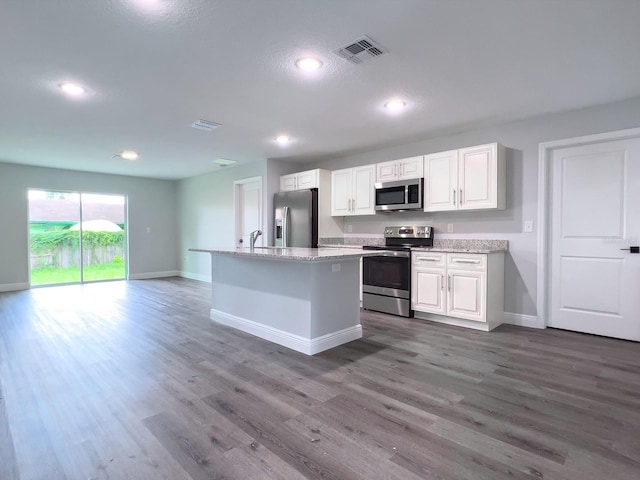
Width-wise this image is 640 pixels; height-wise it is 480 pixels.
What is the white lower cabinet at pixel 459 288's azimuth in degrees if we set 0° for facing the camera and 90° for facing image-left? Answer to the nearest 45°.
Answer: approximately 45°

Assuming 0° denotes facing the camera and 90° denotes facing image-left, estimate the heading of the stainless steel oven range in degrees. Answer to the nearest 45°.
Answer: approximately 45°

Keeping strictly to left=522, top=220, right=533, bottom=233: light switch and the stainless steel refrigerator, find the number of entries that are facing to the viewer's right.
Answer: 0

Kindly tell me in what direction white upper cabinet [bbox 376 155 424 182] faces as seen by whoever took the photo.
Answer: facing the viewer and to the left of the viewer

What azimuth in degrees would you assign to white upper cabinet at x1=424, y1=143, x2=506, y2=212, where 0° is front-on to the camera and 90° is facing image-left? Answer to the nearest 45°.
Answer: approximately 45°

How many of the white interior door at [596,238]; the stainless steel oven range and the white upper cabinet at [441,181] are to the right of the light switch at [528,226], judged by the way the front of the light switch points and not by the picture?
2

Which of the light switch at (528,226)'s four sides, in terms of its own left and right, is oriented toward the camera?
front

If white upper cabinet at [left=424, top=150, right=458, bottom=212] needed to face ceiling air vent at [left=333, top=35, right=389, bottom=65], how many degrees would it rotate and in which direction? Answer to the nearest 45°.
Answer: approximately 45° to its left

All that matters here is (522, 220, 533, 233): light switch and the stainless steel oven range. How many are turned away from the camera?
0

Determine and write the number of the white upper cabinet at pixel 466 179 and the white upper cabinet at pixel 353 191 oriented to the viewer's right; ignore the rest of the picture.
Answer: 0

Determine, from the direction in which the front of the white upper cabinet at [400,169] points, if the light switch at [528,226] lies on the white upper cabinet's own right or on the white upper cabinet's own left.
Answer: on the white upper cabinet's own left
